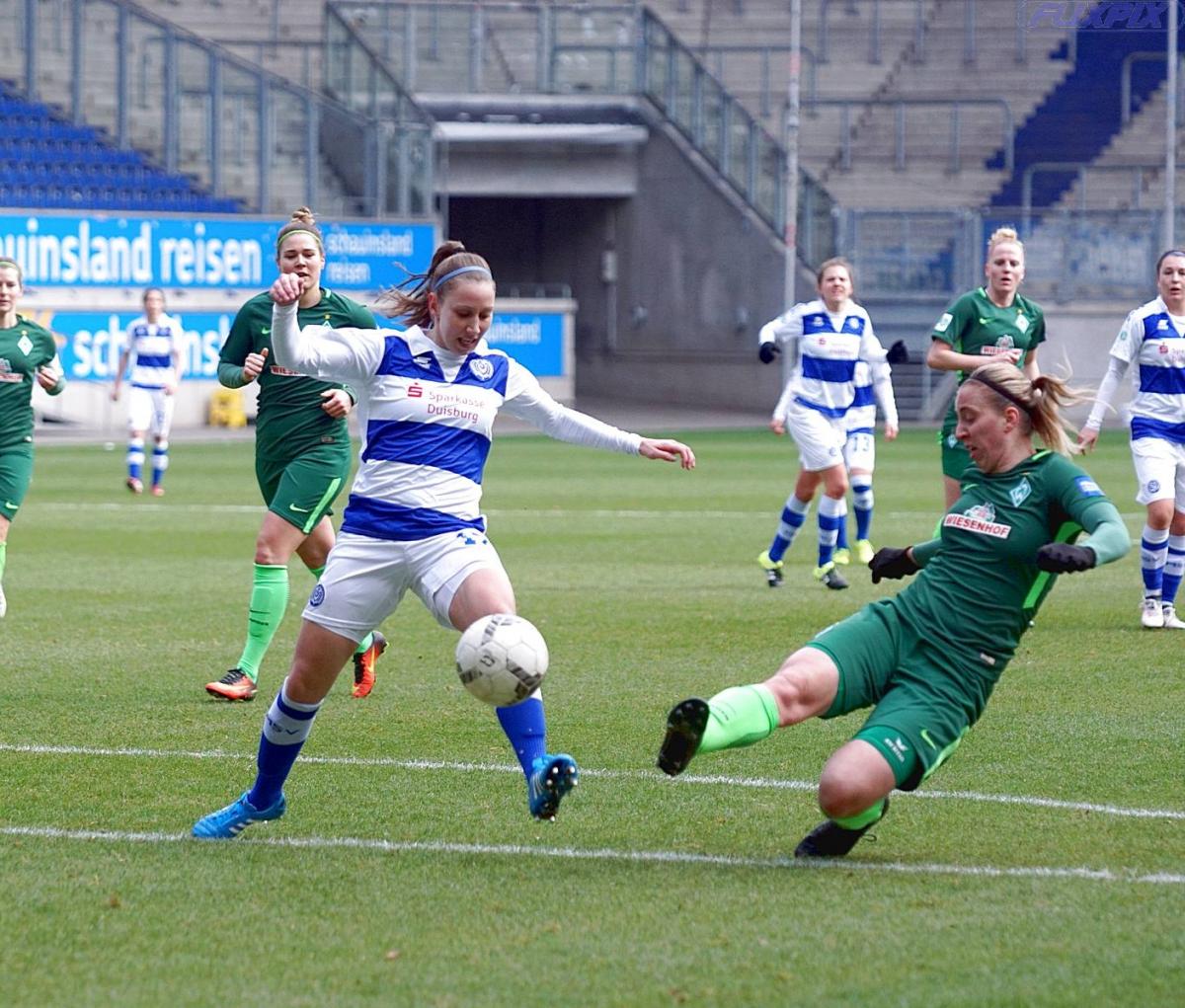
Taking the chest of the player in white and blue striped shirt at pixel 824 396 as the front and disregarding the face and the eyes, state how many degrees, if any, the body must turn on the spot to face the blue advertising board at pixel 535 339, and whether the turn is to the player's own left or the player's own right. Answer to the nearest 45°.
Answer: approximately 180°

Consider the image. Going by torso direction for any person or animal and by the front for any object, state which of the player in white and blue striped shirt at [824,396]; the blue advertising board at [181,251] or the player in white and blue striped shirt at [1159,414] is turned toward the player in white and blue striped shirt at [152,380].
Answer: the blue advertising board

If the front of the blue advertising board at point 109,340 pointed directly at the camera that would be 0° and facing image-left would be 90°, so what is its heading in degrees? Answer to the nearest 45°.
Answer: approximately 0°

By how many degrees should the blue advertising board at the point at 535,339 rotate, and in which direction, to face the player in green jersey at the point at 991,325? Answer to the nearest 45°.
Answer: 0° — it already faces them

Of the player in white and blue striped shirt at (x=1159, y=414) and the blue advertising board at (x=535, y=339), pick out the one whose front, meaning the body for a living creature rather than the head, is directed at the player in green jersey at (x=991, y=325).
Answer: the blue advertising board

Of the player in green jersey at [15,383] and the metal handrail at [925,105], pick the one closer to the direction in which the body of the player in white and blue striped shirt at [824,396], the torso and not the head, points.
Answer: the player in green jersey

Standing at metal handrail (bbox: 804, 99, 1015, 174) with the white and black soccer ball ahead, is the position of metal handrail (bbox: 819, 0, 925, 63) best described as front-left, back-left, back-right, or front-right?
back-right
